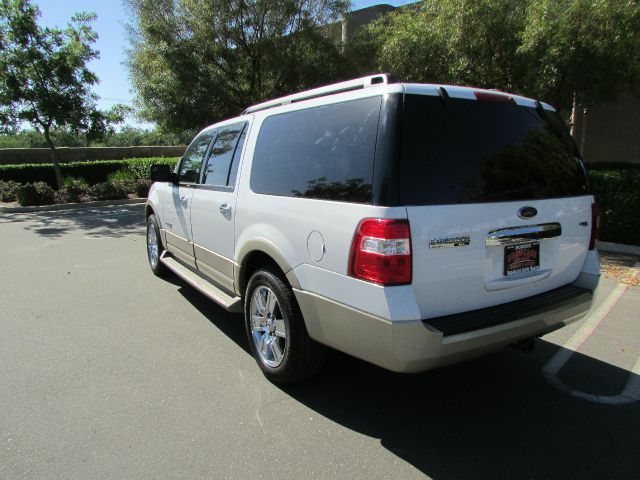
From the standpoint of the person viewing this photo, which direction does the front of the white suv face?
facing away from the viewer and to the left of the viewer

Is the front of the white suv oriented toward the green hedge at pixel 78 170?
yes

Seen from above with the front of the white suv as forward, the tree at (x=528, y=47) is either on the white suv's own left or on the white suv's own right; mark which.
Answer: on the white suv's own right

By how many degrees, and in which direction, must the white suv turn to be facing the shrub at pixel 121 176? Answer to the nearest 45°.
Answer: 0° — it already faces it

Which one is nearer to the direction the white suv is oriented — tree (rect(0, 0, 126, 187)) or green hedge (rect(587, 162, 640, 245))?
the tree

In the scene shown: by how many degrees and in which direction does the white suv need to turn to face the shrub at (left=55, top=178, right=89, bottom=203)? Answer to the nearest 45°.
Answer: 0° — it already faces it

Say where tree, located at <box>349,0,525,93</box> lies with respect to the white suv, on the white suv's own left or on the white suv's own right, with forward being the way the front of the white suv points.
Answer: on the white suv's own right

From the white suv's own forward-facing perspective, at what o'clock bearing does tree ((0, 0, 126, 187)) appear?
The tree is roughly at 12 o'clock from the white suv.

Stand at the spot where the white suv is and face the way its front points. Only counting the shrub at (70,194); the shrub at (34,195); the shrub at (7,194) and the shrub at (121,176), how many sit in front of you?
4

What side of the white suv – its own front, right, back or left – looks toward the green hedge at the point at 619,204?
right

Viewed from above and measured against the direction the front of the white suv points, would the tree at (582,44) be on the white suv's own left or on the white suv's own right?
on the white suv's own right

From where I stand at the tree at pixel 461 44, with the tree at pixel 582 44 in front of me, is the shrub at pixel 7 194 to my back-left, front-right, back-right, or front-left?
back-right
